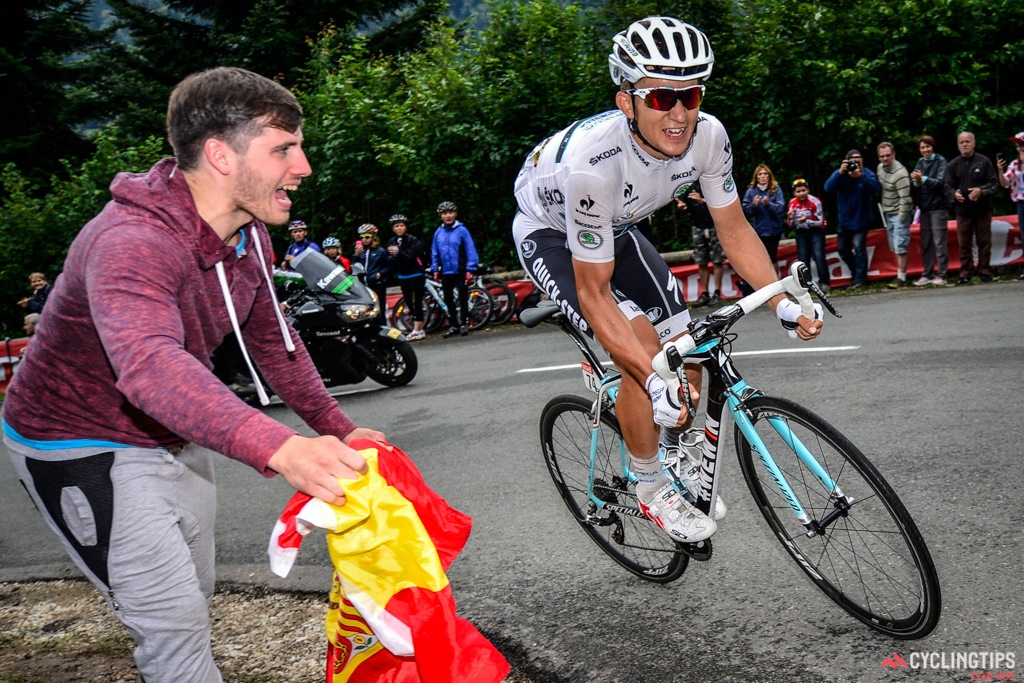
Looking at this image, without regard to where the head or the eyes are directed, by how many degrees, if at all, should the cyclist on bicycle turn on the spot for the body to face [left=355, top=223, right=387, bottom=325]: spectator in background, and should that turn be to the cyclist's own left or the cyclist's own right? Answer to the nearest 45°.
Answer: approximately 135° to the cyclist's own left

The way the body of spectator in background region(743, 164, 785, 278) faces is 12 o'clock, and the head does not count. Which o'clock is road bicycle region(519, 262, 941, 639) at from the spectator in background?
The road bicycle is roughly at 12 o'clock from the spectator in background.

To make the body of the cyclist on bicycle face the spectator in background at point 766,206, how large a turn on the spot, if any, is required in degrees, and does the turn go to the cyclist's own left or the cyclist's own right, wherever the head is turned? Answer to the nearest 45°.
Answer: approximately 135° to the cyclist's own left

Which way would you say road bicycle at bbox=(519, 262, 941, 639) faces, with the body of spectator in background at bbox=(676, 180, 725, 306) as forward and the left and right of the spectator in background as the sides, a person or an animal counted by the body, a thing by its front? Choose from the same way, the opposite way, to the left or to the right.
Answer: to the left

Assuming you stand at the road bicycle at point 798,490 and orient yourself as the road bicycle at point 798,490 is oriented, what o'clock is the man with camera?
The man with camera is roughly at 8 o'clock from the road bicycle.

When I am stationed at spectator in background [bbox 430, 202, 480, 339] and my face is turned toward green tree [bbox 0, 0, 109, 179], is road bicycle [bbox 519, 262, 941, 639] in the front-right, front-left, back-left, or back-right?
back-left

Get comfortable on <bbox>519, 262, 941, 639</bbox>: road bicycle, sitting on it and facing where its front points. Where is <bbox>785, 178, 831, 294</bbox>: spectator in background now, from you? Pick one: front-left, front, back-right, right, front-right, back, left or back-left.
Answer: back-left

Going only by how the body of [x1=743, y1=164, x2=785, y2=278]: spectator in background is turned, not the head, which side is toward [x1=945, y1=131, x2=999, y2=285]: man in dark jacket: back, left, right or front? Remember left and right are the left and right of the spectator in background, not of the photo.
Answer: left

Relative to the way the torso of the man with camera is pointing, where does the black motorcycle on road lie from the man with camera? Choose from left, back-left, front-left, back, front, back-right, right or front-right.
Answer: front-right

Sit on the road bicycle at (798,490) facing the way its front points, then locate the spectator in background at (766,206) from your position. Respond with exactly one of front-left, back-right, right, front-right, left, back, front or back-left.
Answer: back-left

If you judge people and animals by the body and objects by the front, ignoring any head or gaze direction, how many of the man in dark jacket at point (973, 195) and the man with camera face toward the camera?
2
